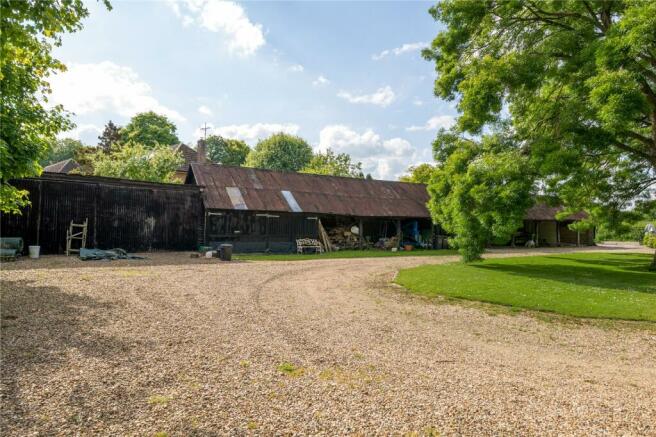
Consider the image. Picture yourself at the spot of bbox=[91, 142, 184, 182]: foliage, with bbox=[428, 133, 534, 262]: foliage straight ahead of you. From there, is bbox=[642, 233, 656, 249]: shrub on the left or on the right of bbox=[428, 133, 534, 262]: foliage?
left

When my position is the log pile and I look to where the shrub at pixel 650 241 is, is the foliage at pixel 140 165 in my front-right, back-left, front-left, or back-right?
back-left

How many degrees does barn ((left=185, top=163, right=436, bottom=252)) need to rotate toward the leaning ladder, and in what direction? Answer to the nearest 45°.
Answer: approximately 45° to its right

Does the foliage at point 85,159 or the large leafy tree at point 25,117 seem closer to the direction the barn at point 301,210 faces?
the large leafy tree

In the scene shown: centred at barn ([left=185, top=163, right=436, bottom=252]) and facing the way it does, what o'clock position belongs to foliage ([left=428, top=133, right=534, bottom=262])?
The foliage is roughly at 11 o'clock from the barn.

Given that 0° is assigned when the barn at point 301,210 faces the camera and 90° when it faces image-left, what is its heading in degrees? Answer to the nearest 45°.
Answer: approximately 0°

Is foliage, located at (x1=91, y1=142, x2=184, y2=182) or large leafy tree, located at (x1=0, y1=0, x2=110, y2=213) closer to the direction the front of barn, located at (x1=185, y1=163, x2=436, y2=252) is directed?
the large leafy tree

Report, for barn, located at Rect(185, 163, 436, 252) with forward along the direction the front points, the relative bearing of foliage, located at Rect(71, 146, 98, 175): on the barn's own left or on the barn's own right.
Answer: on the barn's own right

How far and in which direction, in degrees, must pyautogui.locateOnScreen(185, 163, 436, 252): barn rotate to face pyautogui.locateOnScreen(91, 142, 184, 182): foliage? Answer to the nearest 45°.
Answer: approximately 90° to its right

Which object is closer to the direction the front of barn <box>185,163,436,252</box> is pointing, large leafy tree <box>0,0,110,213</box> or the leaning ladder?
the large leafy tree

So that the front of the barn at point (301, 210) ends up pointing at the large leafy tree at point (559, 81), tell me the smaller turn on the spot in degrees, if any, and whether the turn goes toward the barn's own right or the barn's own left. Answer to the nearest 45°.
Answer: approximately 45° to the barn's own left
